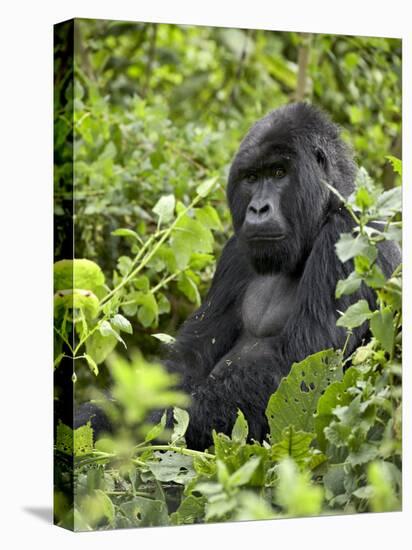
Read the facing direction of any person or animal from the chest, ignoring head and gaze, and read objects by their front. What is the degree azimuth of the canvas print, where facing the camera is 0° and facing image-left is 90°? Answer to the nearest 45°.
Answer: approximately 315°
